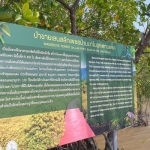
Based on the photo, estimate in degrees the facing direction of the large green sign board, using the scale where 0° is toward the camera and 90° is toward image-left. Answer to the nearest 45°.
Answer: approximately 315°
